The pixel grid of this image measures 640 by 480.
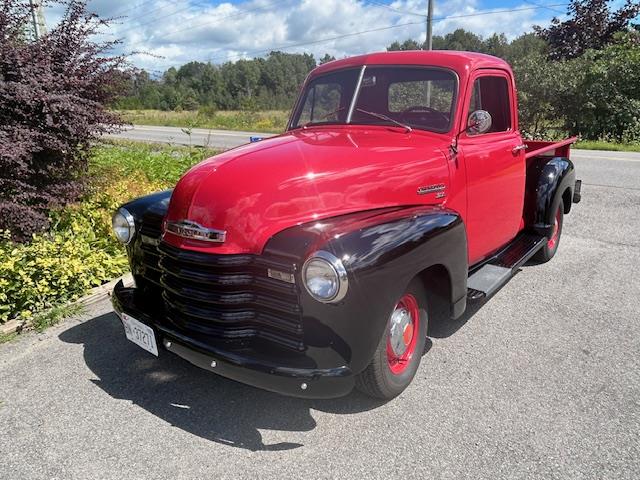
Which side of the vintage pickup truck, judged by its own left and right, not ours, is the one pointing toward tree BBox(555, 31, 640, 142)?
back

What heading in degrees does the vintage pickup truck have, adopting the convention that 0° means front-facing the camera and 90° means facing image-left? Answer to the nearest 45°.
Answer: approximately 45°

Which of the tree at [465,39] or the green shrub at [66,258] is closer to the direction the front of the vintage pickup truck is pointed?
the green shrub

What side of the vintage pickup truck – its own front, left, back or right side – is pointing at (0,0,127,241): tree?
right

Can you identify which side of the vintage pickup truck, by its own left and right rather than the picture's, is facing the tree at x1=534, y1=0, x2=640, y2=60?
back

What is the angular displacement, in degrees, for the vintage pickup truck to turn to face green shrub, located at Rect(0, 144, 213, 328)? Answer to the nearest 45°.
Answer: approximately 90° to its right

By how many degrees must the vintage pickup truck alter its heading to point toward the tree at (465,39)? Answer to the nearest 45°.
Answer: approximately 135° to its right
